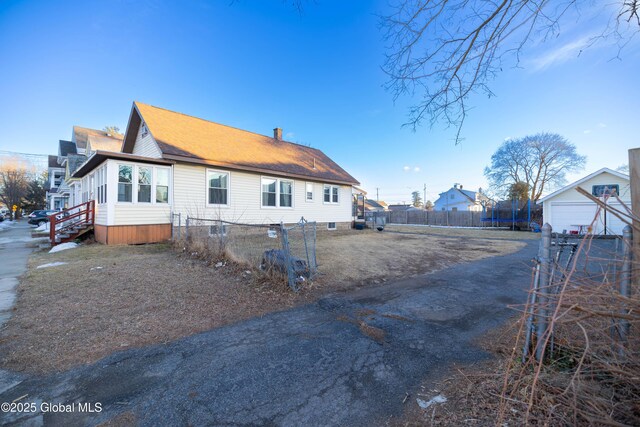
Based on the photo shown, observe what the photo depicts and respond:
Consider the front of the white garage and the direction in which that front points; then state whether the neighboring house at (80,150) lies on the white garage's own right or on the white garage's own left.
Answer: on the white garage's own right

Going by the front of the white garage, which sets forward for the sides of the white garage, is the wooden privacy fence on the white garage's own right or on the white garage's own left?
on the white garage's own right

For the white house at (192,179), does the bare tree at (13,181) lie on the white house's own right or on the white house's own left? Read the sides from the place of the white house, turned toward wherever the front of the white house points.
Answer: on the white house's own right

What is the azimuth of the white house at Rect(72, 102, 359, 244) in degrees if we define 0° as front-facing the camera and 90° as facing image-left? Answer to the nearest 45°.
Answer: approximately 45°

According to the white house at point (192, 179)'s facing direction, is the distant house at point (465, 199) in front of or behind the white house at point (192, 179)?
behind

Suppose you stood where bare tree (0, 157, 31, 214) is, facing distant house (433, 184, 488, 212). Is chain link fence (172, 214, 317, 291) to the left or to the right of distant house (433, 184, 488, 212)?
right

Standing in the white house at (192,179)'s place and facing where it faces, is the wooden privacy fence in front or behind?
behind
